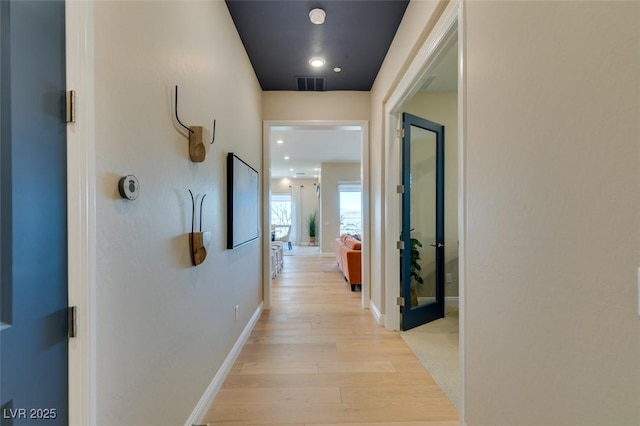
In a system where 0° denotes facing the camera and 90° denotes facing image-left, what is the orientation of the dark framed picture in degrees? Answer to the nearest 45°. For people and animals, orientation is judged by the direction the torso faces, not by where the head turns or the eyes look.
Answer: approximately 270°

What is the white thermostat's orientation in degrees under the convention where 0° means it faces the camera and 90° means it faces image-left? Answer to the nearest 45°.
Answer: approximately 315°

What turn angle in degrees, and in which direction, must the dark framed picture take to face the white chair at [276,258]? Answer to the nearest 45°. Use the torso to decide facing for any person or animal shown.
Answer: approximately 90° to its left
